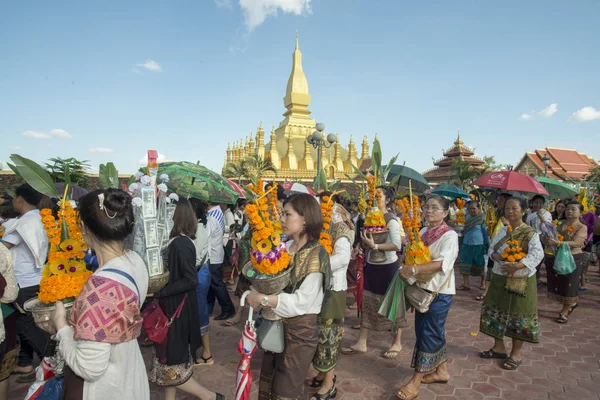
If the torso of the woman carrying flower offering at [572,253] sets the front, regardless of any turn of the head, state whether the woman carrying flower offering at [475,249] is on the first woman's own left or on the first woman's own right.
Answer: on the first woman's own right

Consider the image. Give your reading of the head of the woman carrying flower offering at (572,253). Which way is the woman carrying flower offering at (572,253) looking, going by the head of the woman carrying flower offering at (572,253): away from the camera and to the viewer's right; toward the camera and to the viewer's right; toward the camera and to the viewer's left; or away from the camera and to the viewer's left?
toward the camera and to the viewer's left

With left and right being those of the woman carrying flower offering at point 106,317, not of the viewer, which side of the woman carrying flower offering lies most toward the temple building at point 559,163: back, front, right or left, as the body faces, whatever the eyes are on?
right

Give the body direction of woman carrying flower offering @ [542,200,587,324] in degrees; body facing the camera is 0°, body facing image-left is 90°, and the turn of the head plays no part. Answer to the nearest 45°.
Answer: approximately 45°

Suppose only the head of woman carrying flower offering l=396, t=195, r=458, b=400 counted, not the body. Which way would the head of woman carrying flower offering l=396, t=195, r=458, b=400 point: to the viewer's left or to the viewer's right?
to the viewer's left

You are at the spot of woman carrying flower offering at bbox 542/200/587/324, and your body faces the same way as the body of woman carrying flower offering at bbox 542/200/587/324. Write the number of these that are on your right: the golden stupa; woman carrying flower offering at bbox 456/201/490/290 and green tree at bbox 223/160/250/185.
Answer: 3

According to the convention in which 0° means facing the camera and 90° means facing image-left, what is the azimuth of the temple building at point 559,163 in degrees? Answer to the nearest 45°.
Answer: approximately 45°
